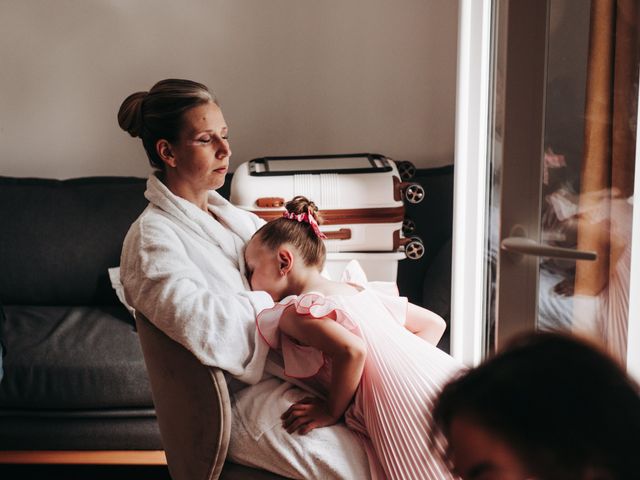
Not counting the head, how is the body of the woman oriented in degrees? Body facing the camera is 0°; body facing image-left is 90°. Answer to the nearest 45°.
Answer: approximately 315°

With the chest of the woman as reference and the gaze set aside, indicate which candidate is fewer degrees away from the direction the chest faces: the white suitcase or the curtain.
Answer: the curtain

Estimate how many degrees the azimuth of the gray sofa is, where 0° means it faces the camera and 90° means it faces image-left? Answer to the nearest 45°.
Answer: approximately 0°
